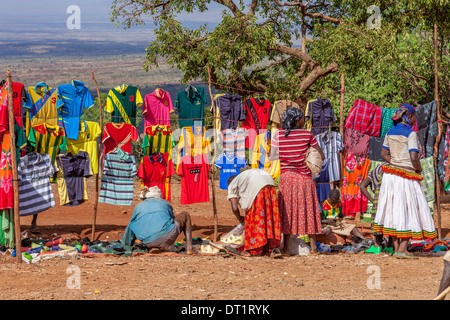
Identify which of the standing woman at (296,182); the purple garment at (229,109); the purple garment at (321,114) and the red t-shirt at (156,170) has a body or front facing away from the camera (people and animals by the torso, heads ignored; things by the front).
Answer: the standing woman

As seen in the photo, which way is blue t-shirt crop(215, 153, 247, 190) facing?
toward the camera

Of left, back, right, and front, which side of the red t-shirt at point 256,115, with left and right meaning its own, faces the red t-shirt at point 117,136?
right

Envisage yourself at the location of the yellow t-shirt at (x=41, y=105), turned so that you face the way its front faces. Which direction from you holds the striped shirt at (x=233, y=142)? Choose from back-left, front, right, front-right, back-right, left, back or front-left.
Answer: left

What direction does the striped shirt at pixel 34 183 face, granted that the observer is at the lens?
facing the viewer

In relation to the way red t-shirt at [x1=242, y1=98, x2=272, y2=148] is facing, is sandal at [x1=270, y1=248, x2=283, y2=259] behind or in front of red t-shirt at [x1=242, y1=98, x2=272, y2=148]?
in front

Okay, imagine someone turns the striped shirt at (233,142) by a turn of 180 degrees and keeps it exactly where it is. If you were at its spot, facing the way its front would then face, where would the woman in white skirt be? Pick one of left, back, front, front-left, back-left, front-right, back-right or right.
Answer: back-right

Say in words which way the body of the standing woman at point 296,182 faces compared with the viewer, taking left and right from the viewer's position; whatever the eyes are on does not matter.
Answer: facing away from the viewer

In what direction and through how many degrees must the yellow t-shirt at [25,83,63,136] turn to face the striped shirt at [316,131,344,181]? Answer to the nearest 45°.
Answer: approximately 90° to its left

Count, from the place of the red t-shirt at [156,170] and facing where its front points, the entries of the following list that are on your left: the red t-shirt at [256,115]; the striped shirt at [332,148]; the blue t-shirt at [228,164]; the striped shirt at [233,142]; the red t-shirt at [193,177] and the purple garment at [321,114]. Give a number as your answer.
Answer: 6

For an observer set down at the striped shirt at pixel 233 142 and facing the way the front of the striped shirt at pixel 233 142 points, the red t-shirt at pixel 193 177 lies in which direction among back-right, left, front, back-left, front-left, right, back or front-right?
right

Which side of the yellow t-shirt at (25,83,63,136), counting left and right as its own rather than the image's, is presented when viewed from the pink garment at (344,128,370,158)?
left

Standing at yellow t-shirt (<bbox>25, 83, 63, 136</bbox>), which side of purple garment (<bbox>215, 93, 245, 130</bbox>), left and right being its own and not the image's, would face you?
right

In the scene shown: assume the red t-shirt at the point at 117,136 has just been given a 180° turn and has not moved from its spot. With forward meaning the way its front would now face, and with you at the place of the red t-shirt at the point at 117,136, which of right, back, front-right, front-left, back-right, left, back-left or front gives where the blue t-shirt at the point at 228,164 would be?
right

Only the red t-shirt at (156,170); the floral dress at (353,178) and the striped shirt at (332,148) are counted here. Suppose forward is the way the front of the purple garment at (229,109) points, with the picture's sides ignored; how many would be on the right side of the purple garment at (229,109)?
1

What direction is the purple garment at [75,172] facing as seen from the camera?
toward the camera
